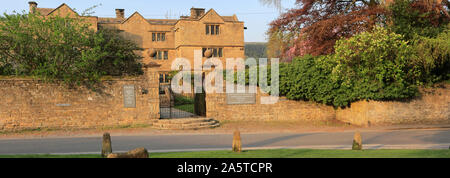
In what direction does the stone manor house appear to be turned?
toward the camera

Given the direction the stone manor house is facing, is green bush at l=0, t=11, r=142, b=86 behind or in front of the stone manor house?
in front

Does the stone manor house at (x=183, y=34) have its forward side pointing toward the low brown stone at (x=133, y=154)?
yes

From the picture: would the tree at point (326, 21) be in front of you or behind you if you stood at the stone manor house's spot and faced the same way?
in front

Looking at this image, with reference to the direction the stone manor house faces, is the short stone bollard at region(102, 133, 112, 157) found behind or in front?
in front
